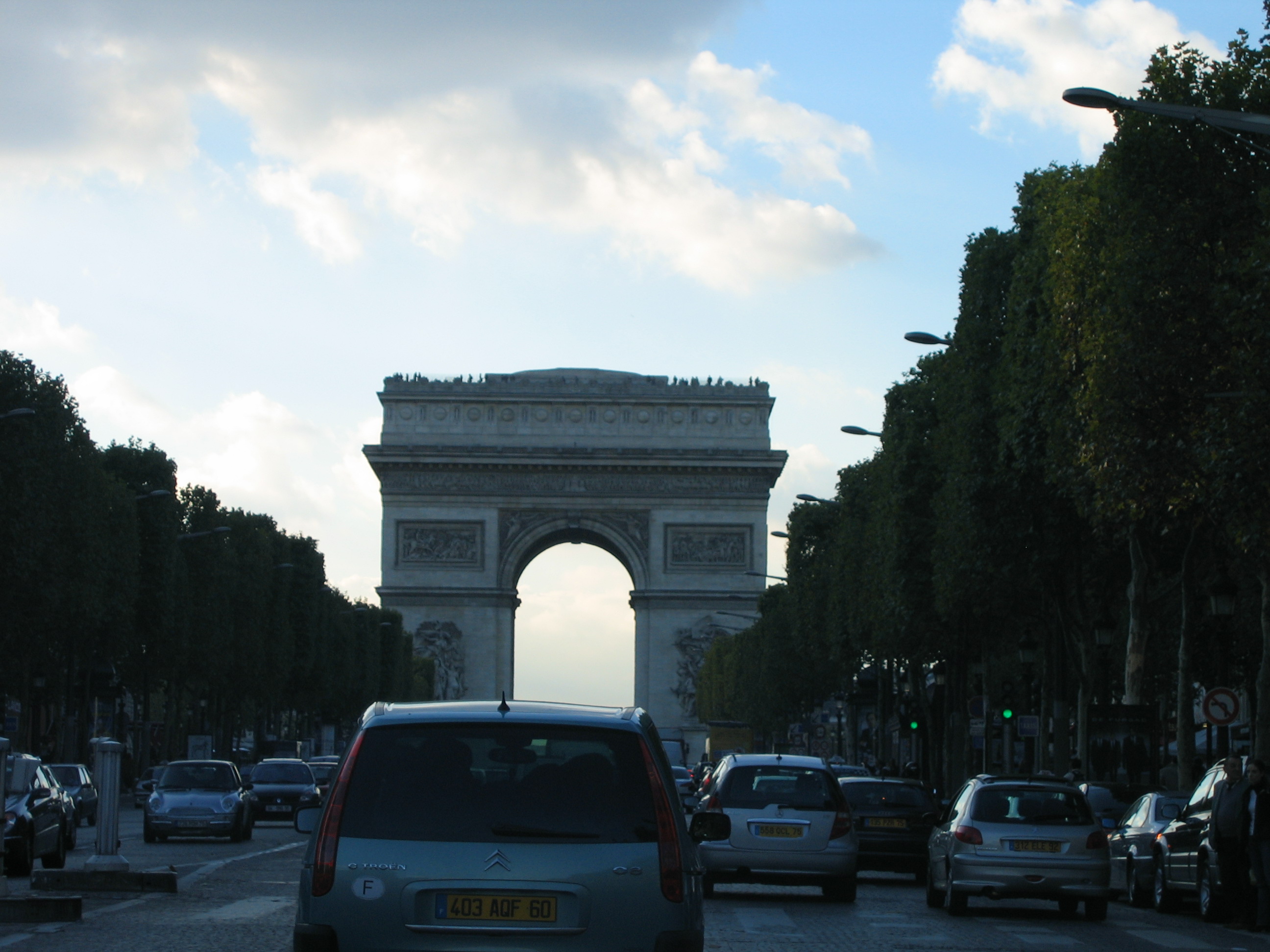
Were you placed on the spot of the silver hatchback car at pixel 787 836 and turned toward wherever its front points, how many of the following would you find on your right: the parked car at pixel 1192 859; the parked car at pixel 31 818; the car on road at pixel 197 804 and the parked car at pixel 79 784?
1

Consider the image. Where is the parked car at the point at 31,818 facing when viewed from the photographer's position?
facing the viewer and to the left of the viewer

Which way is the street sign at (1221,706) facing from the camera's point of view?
toward the camera

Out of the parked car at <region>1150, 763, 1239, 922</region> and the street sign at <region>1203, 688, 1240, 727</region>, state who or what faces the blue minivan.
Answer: the street sign

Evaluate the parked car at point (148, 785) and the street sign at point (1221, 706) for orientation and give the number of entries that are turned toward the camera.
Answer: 2

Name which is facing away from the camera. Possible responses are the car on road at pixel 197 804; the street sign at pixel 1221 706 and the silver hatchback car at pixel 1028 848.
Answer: the silver hatchback car

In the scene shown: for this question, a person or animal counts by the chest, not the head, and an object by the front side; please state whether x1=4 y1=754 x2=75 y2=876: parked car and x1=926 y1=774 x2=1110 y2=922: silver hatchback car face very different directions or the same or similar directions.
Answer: very different directions

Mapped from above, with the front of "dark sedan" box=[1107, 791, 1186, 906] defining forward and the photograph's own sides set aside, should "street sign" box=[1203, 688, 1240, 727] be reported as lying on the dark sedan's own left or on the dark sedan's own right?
on the dark sedan's own right

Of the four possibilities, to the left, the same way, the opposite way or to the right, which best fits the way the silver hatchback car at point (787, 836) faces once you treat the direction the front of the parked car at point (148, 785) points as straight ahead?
the opposite way

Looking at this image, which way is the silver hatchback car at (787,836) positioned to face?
away from the camera

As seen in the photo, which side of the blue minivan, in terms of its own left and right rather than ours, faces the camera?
back

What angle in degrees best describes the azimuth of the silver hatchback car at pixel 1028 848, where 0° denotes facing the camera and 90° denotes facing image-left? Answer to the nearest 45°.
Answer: approximately 180°

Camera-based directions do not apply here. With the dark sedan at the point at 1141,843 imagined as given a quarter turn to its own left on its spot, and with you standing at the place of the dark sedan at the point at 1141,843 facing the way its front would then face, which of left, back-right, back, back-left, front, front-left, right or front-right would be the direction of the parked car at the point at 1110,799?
back-right

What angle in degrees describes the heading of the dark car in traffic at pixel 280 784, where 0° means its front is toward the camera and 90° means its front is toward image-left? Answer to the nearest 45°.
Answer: approximately 0°

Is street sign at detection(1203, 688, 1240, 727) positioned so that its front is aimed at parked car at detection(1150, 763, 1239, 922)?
yes
